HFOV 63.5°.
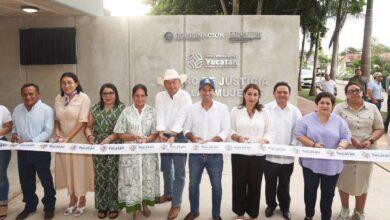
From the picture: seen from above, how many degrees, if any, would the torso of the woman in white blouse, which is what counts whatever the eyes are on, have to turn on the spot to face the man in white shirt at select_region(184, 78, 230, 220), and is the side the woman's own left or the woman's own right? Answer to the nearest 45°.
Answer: approximately 90° to the woman's own right

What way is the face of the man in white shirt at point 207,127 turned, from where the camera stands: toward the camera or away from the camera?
toward the camera

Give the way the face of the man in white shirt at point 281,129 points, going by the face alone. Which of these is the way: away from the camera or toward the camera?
toward the camera

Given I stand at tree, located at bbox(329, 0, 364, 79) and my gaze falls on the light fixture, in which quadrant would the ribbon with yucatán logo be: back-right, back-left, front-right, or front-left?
front-left

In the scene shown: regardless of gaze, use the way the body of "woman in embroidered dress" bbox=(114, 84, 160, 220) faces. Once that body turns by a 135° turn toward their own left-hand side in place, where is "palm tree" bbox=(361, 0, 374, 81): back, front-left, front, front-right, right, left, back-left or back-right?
front

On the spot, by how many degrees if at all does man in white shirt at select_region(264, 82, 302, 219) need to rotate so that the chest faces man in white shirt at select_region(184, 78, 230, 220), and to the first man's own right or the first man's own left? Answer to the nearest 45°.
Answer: approximately 45° to the first man's own right

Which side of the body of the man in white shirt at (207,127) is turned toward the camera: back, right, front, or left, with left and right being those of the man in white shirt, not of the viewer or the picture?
front

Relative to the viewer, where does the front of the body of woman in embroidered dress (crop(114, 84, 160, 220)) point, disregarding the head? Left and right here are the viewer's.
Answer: facing the viewer

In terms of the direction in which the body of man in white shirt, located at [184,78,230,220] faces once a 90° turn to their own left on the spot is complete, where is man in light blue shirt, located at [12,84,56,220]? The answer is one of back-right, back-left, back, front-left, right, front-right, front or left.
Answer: back

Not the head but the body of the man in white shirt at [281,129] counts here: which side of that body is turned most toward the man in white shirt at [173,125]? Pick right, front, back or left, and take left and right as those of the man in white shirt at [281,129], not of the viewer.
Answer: right

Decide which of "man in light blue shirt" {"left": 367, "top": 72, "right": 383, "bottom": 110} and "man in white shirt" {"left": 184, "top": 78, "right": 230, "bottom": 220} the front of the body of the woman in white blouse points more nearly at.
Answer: the man in white shirt

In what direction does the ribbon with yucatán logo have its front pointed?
toward the camera

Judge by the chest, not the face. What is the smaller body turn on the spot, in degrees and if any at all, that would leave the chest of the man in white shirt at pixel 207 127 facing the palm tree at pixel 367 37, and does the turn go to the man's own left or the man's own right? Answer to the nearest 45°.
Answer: approximately 135° to the man's own left

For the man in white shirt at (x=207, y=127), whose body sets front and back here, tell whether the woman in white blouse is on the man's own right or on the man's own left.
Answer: on the man's own left

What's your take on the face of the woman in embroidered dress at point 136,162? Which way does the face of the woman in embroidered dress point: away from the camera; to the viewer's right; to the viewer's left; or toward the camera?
toward the camera

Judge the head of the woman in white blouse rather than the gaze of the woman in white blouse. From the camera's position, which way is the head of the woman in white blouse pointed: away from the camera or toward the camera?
toward the camera
